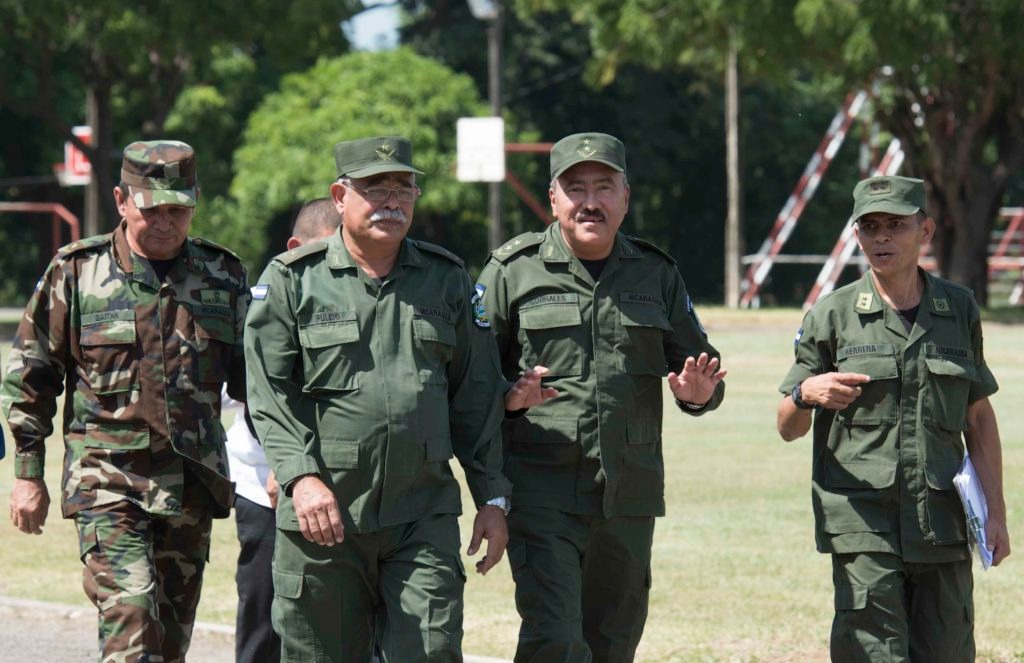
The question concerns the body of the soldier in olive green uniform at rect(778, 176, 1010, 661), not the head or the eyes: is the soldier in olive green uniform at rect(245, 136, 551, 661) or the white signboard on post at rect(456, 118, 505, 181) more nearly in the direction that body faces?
the soldier in olive green uniform

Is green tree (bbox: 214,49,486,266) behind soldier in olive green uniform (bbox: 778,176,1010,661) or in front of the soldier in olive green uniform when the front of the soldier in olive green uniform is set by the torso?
behind

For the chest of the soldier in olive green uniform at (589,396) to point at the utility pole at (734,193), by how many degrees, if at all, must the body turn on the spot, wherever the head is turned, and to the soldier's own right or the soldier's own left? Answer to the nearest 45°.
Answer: approximately 180°

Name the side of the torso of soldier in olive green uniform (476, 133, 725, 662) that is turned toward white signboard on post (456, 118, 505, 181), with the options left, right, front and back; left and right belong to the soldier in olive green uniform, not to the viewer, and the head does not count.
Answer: back

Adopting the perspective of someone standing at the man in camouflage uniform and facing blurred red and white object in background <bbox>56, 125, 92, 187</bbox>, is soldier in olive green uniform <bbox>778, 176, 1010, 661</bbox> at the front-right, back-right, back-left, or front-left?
back-right

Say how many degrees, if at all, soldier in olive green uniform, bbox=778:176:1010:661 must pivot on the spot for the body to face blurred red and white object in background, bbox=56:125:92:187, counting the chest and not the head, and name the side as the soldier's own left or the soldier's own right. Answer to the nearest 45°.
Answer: approximately 135° to the soldier's own right

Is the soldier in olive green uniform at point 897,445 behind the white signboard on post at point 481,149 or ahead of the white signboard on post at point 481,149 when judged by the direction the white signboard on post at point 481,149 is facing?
ahead

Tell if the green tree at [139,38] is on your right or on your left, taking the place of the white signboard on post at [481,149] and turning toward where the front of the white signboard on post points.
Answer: on your right

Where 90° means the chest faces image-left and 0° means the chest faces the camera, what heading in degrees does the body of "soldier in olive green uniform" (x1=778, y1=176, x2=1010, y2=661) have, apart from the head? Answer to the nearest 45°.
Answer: approximately 0°
